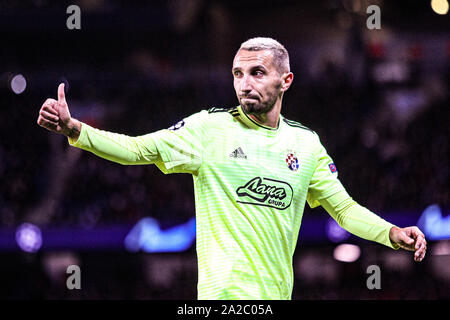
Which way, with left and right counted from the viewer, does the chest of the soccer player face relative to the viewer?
facing the viewer
